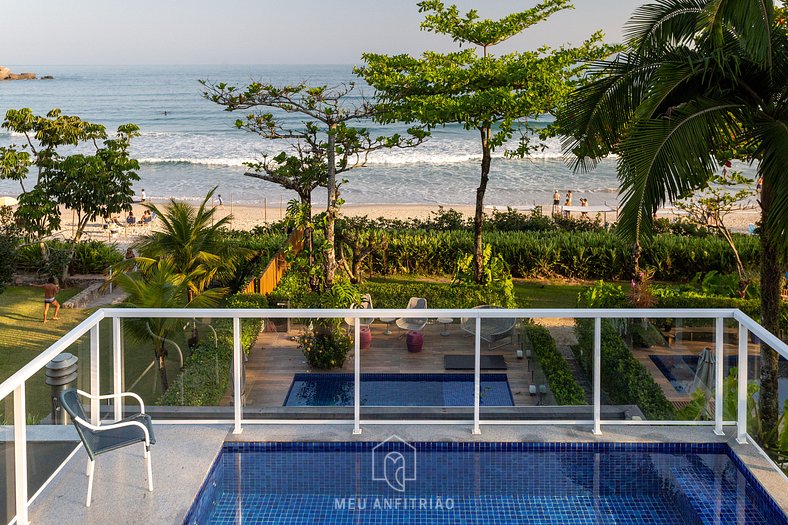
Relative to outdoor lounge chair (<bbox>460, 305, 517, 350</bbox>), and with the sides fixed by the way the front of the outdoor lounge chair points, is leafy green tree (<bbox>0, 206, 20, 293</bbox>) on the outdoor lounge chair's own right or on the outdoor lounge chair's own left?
on the outdoor lounge chair's own right

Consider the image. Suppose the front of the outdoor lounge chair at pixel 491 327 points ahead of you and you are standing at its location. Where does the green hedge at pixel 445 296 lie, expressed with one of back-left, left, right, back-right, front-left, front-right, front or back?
back-right

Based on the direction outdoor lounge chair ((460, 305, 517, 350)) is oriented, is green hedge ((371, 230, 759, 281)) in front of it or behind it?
behind

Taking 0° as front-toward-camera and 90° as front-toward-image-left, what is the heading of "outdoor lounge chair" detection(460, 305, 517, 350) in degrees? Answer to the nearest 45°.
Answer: approximately 45°

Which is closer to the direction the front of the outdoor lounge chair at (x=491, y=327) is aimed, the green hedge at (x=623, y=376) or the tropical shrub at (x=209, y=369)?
the tropical shrub

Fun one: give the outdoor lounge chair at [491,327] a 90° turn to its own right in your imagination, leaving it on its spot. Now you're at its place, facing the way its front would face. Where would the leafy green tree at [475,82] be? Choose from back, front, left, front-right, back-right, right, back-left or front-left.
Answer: front-right
